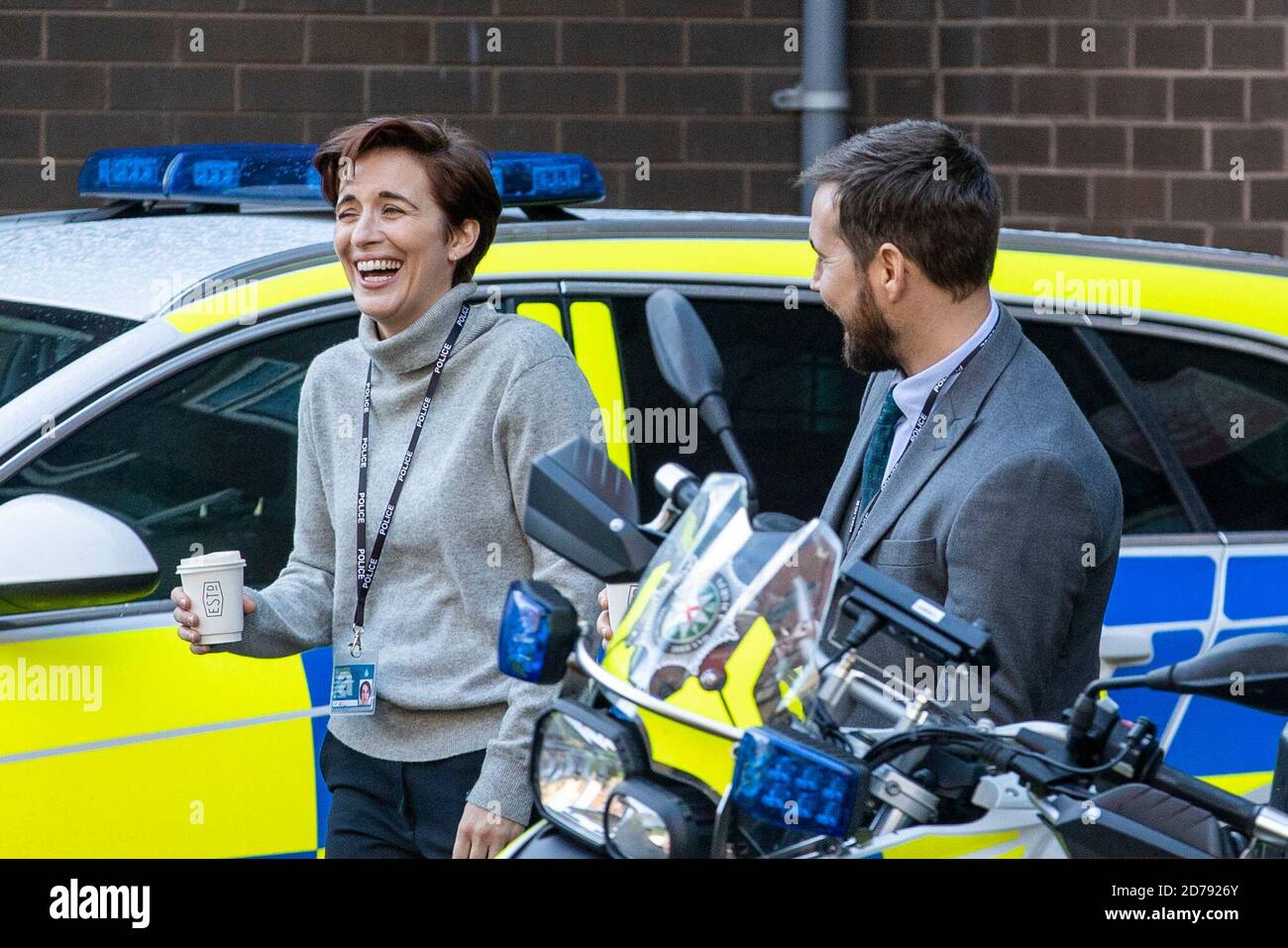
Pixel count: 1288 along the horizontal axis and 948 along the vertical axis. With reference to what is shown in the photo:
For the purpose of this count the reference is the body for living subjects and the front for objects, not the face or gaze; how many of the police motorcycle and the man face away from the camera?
0

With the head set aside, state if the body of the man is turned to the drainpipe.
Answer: no

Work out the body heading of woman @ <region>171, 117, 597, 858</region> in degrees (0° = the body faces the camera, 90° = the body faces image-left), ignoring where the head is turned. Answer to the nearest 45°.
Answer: approximately 45°

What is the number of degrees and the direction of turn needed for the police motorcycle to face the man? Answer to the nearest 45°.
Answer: approximately 135° to its right

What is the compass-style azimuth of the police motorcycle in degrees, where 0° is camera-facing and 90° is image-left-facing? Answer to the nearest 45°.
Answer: approximately 45°

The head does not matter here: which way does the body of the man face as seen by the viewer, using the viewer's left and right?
facing the viewer and to the left of the viewer

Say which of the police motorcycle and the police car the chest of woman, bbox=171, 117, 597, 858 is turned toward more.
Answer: the police motorcycle

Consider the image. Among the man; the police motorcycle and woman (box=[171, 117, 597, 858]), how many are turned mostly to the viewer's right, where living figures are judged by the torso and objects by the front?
0

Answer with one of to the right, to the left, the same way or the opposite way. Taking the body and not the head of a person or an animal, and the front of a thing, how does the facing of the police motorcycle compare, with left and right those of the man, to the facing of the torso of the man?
the same way

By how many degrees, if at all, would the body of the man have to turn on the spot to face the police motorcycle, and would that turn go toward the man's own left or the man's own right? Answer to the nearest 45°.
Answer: approximately 45° to the man's own left

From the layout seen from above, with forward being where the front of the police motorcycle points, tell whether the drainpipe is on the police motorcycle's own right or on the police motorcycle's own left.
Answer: on the police motorcycle's own right

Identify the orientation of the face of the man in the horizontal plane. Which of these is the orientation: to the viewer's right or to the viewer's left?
to the viewer's left

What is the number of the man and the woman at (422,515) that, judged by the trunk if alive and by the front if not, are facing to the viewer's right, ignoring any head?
0

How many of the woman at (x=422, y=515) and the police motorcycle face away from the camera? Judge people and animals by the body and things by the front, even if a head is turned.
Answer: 0
